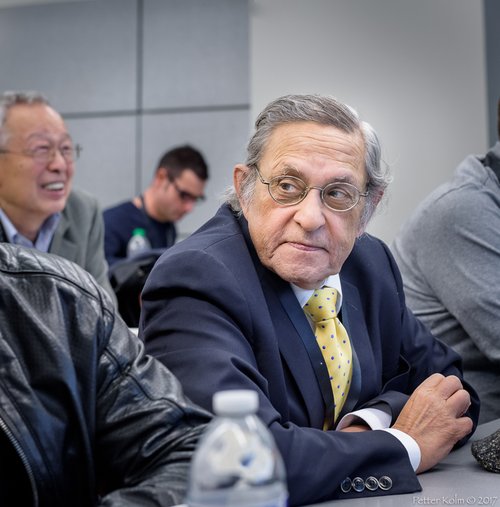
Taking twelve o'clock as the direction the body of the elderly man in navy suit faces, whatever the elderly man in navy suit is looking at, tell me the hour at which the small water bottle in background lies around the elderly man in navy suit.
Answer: The small water bottle in background is roughly at 7 o'clock from the elderly man in navy suit.

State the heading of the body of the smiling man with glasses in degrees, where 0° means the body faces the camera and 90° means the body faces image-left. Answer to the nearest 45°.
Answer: approximately 315°

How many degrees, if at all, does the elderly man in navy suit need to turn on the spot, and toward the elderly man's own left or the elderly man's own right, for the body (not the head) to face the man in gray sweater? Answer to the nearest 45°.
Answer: approximately 90° to the elderly man's own left

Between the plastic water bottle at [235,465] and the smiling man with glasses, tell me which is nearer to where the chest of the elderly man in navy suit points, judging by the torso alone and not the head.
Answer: the plastic water bottle

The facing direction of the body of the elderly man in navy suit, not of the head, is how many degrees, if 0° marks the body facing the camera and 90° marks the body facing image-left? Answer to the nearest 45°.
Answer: approximately 315°
